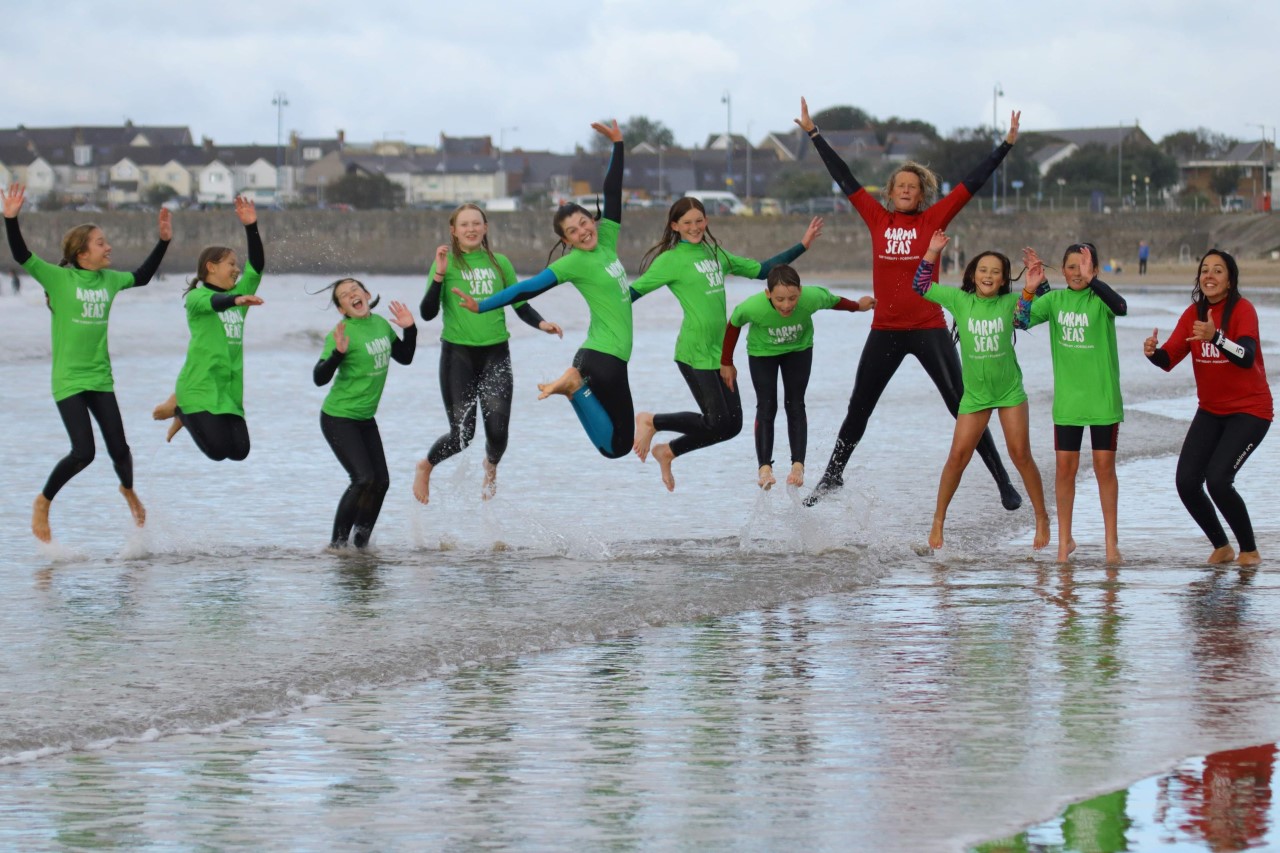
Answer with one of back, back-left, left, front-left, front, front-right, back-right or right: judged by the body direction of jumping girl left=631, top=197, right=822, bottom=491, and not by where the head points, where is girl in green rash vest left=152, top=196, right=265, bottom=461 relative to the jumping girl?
back-right

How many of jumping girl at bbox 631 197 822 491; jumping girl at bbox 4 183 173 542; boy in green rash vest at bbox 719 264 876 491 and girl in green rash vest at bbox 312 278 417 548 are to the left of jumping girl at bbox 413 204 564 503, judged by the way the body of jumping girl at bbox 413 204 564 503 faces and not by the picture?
2

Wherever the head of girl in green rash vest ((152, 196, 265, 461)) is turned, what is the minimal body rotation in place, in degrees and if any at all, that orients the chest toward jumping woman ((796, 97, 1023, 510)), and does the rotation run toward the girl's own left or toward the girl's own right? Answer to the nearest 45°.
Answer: approximately 45° to the girl's own left

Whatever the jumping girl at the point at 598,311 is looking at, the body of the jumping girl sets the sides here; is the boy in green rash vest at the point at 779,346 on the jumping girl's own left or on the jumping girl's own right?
on the jumping girl's own left

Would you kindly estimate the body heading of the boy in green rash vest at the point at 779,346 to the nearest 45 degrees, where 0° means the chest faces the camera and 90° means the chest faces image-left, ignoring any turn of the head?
approximately 0°

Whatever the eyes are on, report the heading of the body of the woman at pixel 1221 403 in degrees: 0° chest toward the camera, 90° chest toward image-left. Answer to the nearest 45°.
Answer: approximately 45°

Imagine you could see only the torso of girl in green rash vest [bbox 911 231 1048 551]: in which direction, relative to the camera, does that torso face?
toward the camera

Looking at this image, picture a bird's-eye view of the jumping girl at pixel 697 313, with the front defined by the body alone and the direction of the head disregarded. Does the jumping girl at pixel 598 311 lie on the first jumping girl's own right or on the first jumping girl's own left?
on the first jumping girl's own right

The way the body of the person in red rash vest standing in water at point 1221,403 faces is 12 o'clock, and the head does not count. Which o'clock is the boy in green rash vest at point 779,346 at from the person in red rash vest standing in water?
The boy in green rash vest is roughly at 2 o'clock from the person in red rash vest standing in water.

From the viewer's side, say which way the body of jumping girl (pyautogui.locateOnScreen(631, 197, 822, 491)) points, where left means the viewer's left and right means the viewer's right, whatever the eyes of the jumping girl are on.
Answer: facing the viewer and to the right of the viewer

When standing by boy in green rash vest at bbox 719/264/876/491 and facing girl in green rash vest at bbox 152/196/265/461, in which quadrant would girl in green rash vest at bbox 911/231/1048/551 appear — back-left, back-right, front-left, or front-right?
back-left

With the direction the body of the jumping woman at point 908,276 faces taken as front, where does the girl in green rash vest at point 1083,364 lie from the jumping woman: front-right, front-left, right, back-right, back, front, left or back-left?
front-left

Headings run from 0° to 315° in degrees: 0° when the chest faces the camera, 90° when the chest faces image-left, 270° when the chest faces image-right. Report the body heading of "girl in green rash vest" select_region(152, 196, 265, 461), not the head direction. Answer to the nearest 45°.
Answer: approximately 315°
